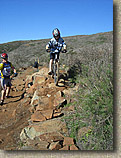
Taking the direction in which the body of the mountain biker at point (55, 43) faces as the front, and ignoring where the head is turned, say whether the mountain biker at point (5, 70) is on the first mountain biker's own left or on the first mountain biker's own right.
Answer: on the first mountain biker's own right

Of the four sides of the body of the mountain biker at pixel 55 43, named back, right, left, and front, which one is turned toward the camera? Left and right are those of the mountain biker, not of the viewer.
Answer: front

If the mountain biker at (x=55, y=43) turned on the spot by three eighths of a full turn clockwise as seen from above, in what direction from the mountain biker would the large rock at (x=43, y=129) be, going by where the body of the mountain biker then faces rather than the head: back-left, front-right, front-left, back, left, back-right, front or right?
back-left

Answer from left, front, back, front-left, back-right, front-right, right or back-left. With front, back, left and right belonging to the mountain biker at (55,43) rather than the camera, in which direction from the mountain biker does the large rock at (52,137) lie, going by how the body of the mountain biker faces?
front

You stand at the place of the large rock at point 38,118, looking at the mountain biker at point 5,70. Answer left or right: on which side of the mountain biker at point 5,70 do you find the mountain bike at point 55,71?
right

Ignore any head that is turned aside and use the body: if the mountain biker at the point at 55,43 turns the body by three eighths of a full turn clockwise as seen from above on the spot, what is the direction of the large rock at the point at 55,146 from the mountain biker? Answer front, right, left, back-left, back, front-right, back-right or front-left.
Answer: back-left
